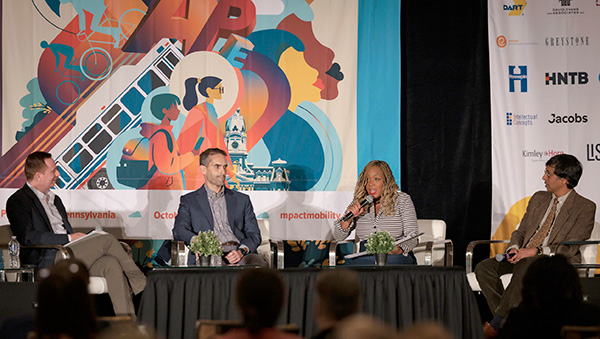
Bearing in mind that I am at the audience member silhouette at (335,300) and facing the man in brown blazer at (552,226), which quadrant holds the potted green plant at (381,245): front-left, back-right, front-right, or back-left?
front-left

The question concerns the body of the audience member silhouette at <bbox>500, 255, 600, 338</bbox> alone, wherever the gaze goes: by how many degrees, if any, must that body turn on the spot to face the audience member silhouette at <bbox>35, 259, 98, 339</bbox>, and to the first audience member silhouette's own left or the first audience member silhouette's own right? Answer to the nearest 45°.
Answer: approximately 135° to the first audience member silhouette's own left

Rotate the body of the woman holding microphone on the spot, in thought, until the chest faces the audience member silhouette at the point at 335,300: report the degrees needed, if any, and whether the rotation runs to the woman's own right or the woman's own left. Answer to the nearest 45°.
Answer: approximately 45° to the woman's own left

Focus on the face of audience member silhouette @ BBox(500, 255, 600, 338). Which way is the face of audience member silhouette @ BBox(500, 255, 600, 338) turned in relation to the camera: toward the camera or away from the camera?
away from the camera

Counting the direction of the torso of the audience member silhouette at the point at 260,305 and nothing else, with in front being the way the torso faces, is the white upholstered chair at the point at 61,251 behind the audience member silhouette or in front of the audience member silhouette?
in front

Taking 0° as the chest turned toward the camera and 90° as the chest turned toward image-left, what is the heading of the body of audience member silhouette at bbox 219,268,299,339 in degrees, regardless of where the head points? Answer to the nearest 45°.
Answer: approximately 180°

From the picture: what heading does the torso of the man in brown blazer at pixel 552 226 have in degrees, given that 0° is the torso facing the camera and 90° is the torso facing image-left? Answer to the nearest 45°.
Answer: approximately 45°

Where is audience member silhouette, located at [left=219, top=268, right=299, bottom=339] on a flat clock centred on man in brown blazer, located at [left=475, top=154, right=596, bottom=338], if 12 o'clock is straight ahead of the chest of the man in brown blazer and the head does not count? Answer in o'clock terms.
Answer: The audience member silhouette is roughly at 11 o'clock from the man in brown blazer.

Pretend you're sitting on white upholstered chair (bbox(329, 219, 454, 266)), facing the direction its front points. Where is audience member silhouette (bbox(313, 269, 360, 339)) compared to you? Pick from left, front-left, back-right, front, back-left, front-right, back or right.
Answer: front-left

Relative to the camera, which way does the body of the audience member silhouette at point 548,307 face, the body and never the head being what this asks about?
away from the camera

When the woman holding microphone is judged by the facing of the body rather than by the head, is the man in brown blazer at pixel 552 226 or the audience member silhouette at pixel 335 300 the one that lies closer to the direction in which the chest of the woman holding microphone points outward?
the audience member silhouette

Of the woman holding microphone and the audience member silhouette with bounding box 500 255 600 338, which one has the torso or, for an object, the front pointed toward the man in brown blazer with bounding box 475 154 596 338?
the audience member silhouette

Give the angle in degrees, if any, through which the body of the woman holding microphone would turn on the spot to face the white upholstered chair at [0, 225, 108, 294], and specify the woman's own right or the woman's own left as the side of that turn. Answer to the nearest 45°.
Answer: approximately 45° to the woman's own right

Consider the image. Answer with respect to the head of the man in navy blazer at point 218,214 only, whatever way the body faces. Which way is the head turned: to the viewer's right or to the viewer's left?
to the viewer's right

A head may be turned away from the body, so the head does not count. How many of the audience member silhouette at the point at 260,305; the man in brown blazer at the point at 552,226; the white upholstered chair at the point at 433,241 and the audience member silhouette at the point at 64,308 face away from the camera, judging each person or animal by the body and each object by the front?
2

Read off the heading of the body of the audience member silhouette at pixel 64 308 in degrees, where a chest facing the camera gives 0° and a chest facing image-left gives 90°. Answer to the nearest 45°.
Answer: approximately 180°

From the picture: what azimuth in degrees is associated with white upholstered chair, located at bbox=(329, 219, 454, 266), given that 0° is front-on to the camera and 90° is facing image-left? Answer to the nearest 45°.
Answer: approximately 45°
